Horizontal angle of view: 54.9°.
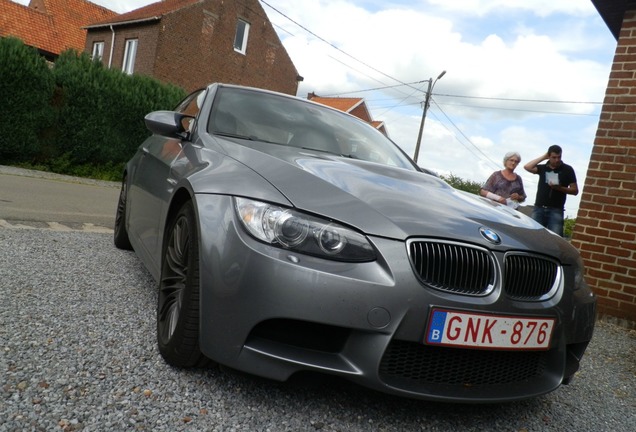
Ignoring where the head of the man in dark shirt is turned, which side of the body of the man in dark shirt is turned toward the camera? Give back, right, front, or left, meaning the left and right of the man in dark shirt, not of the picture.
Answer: front

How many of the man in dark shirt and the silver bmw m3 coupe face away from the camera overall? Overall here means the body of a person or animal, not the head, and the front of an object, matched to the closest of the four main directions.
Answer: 0

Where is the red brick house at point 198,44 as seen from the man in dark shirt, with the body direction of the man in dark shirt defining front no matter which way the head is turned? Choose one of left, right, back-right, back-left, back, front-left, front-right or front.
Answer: back-right

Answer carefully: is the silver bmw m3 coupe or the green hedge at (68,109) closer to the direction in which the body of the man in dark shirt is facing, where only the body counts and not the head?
the silver bmw m3 coupe

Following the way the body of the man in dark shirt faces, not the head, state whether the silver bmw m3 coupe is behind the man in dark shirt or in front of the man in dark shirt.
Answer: in front

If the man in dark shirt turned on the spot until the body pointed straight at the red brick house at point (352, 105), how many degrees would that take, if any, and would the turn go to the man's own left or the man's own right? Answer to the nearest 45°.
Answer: approximately 135° to the man's own right

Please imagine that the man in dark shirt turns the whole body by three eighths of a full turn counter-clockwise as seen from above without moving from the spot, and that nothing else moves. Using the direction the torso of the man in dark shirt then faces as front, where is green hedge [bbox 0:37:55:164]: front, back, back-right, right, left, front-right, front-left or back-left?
back-left

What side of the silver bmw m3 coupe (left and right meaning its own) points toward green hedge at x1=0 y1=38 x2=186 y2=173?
back

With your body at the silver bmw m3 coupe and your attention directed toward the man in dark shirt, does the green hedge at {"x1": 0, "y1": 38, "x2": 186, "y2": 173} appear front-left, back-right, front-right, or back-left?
front-left

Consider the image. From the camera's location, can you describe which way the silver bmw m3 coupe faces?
facing the viewer and to the right of the viewer

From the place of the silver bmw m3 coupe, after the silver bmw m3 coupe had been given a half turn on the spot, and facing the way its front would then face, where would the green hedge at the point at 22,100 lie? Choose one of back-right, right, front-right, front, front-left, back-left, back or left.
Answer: front

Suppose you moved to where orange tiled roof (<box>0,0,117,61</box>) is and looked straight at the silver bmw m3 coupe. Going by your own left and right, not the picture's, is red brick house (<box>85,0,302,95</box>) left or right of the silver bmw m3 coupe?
left

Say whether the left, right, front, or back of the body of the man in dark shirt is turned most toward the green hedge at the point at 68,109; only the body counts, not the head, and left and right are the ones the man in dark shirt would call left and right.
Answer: right
